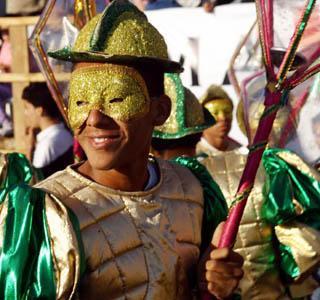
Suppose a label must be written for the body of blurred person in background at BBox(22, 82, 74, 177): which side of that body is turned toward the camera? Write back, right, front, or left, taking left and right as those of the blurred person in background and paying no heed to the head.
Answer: left

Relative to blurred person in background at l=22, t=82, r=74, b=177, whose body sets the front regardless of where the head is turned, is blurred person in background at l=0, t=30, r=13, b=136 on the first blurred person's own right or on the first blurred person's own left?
on the first blurred person's own right

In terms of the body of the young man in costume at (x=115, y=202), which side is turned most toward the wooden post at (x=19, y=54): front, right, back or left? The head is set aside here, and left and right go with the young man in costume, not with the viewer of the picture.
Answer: back

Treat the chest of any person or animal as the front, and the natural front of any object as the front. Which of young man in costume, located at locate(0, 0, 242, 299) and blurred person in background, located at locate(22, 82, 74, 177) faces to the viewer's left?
the blurred person in background

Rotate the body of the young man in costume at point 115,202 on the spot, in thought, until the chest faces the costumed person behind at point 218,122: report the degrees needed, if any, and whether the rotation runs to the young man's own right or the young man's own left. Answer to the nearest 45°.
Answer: approximately 180°

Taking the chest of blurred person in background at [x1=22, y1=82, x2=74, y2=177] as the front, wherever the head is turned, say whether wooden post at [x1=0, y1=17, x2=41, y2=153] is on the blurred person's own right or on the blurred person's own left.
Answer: on the blurred person's own right

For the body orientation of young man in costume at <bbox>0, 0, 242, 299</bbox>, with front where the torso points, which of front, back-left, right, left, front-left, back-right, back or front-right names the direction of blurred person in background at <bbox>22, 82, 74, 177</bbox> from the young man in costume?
back

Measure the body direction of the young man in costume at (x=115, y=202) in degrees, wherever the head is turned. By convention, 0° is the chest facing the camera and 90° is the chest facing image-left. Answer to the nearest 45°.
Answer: approximately 0°

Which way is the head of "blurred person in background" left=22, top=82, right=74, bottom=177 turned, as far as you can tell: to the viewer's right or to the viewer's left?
to the viewer's left

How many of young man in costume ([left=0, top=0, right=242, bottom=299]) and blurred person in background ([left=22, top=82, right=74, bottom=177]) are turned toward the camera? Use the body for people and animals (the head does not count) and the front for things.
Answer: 1
